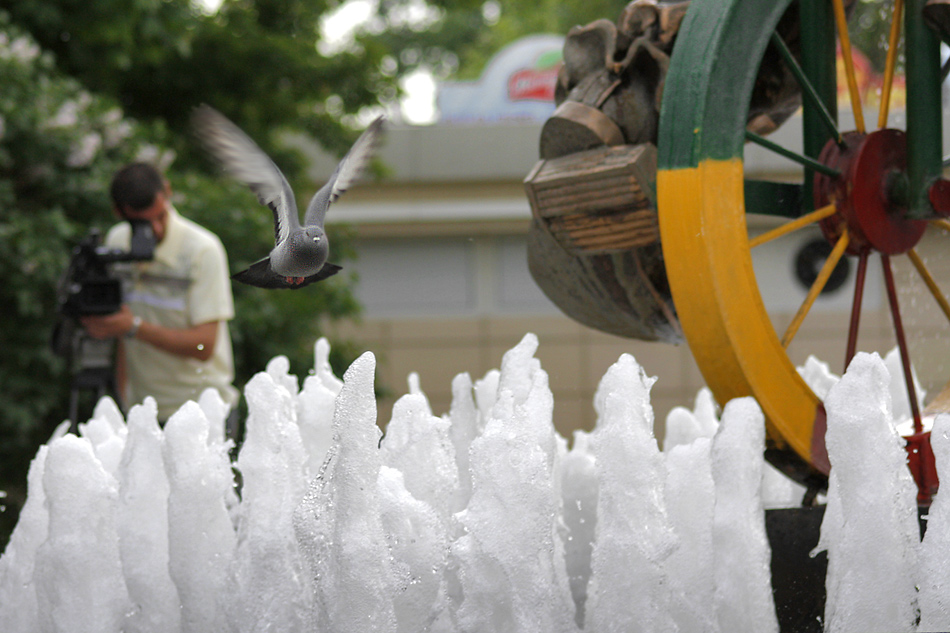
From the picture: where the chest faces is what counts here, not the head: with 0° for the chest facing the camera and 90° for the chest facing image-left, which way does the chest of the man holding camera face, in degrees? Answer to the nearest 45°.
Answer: approximately 45°

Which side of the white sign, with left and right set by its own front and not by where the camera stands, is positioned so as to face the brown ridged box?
front

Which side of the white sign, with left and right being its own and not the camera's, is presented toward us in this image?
front

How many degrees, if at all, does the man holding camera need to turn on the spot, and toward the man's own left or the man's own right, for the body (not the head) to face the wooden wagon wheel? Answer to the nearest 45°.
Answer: approximately 90° to the man's own left

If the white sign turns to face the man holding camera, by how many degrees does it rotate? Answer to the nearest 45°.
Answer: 0° — it already faces them

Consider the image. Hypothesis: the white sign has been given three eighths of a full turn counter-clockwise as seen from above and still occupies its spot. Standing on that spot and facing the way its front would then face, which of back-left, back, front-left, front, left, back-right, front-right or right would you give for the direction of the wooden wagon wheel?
back-right

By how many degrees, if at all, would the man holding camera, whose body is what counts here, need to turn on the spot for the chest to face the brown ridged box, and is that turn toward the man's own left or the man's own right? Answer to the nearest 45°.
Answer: approximately 90° to the man's own left

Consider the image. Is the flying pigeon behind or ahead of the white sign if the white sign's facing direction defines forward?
ahead

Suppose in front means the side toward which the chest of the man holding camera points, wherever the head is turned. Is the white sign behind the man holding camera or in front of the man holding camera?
behind

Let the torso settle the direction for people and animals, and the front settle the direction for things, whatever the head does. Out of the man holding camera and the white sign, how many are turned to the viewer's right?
0
